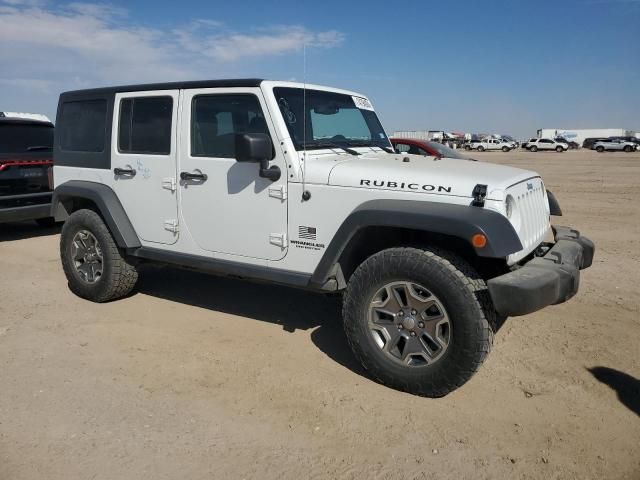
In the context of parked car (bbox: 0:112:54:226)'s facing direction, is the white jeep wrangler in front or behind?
behind

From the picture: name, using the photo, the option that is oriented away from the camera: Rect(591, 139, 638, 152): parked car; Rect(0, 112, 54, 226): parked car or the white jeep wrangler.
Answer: Rect(0, 112, 54, 226): parked car

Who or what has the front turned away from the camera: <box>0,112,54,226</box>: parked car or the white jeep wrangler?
the parked car

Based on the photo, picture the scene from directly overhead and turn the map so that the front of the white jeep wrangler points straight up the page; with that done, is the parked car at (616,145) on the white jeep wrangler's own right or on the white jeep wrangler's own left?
on the white jeep wrangler's own left

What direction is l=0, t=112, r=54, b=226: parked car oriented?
away from the camera

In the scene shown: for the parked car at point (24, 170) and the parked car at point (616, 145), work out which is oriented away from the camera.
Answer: the parked car at point (24, 170)

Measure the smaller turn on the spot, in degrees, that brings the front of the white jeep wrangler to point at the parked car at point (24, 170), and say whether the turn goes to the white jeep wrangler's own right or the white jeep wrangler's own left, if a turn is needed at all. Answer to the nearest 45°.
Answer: approximately 180°
